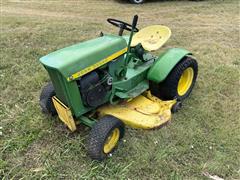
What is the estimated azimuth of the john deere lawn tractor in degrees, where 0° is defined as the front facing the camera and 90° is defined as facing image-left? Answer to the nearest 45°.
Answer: approximately 45°
